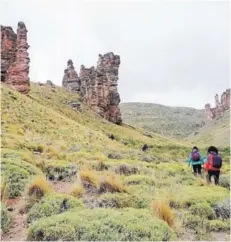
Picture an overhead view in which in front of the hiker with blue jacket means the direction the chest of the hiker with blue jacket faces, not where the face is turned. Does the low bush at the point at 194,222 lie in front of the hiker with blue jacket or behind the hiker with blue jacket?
behind

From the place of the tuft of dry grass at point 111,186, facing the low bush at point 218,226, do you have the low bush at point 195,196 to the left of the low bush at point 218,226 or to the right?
left

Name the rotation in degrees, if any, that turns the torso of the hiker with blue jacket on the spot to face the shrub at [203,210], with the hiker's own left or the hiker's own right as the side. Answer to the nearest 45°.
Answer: approximately 180°

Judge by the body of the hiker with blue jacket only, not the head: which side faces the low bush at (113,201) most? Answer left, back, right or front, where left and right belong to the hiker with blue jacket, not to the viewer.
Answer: back

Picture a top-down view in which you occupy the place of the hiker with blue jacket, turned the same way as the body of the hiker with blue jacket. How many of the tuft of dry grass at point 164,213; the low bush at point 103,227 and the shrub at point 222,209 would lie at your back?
3

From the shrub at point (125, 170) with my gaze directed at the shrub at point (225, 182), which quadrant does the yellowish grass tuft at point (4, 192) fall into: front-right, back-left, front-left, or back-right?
back-right

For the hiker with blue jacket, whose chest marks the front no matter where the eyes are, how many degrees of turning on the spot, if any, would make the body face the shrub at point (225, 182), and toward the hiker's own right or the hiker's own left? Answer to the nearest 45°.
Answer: approximately 135° to the hiker's own right

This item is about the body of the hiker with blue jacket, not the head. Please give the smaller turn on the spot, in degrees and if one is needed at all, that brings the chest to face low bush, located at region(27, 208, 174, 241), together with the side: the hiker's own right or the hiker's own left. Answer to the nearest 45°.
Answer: approximately 180°

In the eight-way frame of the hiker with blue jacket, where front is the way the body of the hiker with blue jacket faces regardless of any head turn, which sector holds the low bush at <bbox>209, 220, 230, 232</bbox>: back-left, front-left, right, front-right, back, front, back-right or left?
back

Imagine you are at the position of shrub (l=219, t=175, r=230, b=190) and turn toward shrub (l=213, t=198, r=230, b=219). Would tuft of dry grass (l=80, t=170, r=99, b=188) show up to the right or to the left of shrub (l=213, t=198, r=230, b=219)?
right

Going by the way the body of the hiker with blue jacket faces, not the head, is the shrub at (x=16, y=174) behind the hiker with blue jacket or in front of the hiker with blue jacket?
behind

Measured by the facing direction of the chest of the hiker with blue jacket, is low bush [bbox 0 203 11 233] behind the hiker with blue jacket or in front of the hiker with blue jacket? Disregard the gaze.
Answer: behind

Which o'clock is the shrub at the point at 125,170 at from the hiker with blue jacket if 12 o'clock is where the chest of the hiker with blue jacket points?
The shrub is roughly at 8 o'clock from the hiker with blue jacket.

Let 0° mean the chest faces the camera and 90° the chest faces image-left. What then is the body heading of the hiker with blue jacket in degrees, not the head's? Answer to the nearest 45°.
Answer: approximately 180°
